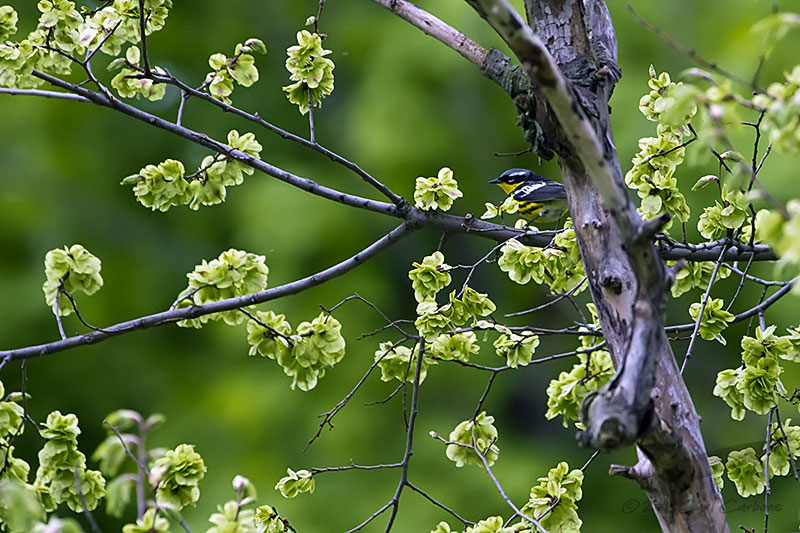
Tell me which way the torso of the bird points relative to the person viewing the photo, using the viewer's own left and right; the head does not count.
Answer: facing to the left of the viewer
